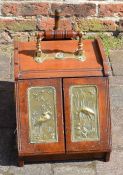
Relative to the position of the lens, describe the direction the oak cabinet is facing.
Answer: facing the viewer
